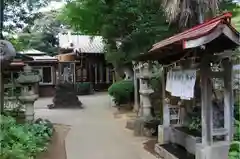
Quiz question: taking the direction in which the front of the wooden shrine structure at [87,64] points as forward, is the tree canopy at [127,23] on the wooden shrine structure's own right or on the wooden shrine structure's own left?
on the wooden shrine structure's own left

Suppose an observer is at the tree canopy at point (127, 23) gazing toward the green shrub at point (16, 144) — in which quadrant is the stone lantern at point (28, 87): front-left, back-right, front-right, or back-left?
front-right

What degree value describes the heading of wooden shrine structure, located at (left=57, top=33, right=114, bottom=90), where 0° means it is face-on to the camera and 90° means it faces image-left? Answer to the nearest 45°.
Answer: approximately 45°

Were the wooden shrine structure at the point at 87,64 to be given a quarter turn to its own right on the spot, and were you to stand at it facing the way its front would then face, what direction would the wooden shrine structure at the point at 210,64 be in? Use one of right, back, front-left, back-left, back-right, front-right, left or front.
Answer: back-left

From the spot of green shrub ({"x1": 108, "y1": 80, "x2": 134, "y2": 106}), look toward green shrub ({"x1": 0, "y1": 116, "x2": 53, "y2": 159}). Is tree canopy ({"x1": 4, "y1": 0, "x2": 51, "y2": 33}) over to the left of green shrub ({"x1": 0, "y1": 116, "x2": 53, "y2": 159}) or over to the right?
right

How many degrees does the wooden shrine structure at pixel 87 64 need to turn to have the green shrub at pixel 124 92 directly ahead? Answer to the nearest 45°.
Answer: approximately 45° to its left

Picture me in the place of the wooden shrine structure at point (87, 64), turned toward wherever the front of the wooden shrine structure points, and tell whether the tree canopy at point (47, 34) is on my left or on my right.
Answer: on my right

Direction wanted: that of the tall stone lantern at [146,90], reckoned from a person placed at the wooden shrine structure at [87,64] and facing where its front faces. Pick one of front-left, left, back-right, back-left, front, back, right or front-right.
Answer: front-left

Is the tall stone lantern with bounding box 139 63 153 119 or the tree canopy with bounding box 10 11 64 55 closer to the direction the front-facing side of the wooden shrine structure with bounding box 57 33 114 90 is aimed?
the tall stone lantern
